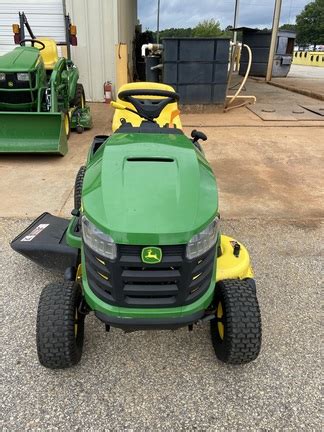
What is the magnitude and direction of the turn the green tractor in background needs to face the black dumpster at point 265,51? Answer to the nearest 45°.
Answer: approximately 180°

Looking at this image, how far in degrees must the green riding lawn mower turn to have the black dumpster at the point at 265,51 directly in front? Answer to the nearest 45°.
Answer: approximately 180°

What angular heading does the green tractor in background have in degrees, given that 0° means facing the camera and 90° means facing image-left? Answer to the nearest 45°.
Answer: approximately 45°

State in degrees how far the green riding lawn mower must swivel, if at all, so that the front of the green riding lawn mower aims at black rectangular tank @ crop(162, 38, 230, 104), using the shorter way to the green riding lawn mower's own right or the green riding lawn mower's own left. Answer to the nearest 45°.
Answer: approximately 180°

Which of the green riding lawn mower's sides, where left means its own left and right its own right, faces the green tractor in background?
back

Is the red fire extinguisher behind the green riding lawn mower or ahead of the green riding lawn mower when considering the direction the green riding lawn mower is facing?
behind

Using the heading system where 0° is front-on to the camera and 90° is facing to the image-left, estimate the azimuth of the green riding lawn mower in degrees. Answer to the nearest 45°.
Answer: approximately 0°

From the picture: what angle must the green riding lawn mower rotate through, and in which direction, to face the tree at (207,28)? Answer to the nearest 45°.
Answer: approximately 180°
